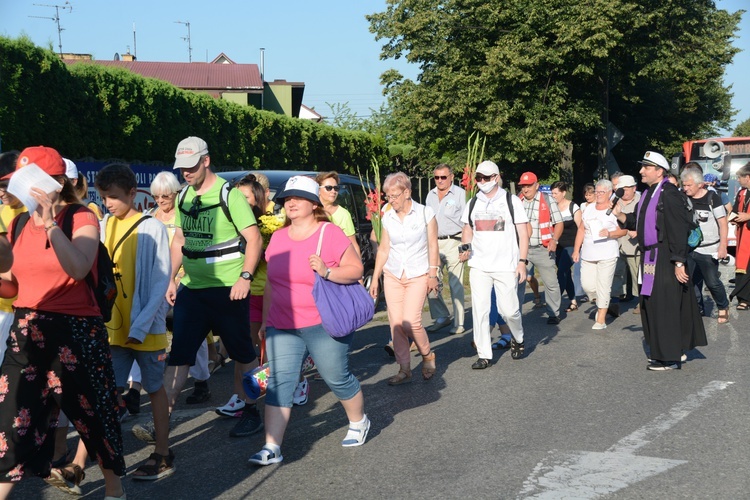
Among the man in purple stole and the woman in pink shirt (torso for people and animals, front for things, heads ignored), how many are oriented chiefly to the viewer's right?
0

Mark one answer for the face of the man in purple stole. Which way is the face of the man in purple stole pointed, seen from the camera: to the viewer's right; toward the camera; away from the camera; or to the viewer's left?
to the viewer's left

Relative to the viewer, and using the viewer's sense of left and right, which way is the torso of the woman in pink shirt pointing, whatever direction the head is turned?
facing the viewer and to the left of the viewer

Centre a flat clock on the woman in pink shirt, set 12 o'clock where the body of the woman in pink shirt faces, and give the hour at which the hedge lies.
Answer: The hedge is roughly at 4 o'clock from the woman in pink shirt.
